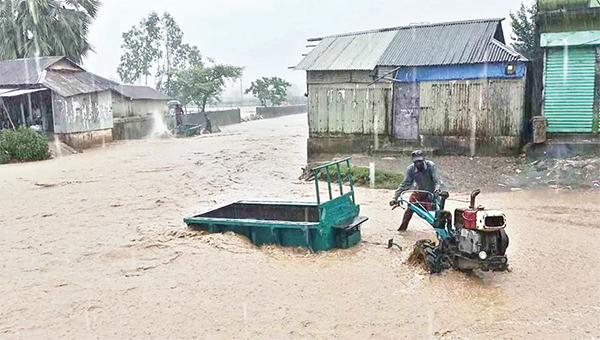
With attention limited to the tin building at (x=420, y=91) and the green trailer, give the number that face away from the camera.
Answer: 0

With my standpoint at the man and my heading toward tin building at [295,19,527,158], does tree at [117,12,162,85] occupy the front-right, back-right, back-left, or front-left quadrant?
front-left

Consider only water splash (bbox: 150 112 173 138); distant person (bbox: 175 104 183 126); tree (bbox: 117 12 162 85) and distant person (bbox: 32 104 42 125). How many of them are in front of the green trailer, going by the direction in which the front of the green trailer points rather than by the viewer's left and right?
0

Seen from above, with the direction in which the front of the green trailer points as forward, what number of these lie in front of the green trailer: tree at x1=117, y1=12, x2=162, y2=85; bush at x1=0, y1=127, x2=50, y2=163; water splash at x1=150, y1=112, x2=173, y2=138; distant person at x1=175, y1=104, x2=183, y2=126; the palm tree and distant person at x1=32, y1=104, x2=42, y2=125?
0

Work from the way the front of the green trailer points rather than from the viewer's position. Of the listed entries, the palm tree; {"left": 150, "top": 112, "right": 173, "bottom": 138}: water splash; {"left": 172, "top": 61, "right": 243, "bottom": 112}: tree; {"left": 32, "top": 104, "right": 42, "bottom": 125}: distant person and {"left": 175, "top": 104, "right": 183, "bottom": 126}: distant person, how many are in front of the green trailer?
0

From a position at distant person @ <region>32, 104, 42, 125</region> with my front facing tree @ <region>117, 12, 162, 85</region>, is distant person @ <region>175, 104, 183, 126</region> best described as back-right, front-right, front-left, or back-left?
front-right

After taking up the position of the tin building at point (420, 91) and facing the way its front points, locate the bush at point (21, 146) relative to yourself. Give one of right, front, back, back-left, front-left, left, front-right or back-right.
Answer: right

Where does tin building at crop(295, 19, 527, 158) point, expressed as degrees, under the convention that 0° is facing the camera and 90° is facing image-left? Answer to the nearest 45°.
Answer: approximately 0°

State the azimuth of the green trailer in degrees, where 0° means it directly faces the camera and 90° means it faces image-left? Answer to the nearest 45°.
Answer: approximately 315°

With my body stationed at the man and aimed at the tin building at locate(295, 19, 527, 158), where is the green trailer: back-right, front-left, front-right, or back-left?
back-left

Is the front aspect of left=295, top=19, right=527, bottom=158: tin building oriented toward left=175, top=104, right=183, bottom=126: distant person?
no

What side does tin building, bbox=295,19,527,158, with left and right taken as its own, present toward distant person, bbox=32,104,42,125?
right

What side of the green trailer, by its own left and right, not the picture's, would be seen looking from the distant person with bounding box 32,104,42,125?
back

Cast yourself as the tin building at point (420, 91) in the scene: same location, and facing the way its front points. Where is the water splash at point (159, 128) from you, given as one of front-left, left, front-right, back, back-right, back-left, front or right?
back-right

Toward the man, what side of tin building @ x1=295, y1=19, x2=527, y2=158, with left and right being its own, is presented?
front

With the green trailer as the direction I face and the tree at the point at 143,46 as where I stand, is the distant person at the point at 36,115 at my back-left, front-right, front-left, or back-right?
front-right
